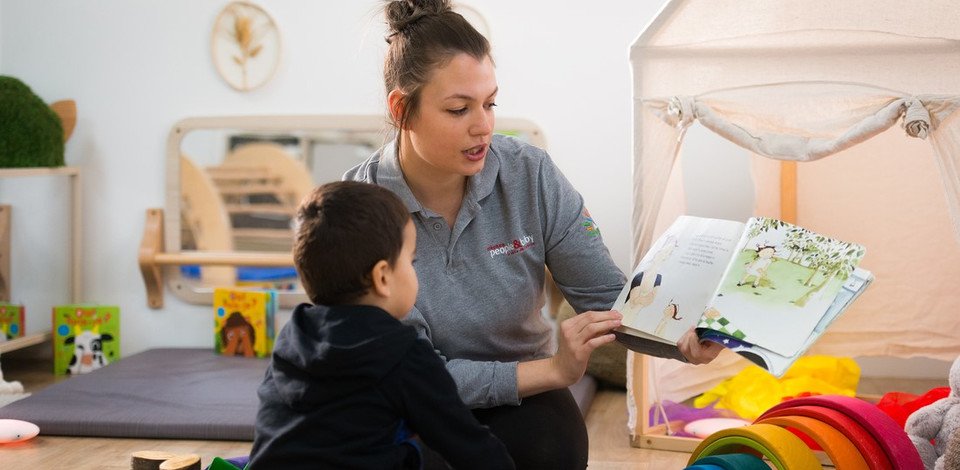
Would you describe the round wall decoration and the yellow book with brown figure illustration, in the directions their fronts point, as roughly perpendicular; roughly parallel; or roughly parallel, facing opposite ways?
roughly parallel

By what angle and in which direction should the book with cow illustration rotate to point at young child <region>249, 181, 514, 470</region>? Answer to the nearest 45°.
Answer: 0° — it already faces them

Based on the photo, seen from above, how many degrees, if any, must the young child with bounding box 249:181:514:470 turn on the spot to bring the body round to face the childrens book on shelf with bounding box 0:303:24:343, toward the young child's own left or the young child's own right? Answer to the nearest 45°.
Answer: approximately 90° to the young child's own left

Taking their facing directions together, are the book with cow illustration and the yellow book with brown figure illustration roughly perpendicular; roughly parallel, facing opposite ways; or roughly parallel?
roughly parallel

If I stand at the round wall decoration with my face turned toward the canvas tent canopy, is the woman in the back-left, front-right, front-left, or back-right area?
front-right

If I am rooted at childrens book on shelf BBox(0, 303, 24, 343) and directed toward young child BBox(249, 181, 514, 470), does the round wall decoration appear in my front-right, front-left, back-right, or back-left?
front-left

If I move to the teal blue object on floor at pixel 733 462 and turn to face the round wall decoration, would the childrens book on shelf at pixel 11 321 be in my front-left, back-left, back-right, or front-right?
front-left

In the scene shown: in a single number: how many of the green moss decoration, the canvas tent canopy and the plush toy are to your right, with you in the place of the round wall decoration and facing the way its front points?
1

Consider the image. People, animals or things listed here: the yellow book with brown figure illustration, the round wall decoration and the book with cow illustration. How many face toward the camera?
3

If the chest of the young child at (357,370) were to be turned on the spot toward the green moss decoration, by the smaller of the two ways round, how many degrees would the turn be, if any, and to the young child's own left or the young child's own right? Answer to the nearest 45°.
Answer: approximately 90° to the young child's own left

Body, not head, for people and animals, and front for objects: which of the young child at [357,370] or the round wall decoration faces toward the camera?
the round wall decoration

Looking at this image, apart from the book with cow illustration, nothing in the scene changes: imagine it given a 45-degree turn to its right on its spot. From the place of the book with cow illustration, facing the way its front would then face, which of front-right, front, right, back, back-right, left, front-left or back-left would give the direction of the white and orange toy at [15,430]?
front-left

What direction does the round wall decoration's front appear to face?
toward the camera
